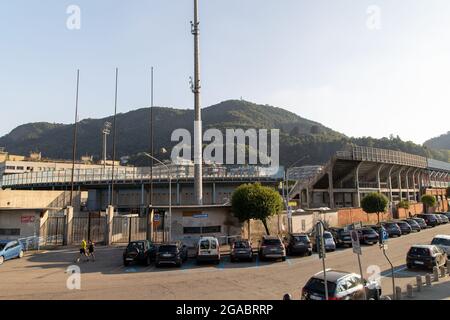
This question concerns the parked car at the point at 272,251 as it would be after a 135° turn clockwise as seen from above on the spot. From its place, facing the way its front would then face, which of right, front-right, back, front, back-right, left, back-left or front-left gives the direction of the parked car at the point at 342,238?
left

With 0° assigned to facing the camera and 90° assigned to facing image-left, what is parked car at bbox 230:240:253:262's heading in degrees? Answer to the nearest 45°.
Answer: approximately 180°

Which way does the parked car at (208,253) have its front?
away from the camera

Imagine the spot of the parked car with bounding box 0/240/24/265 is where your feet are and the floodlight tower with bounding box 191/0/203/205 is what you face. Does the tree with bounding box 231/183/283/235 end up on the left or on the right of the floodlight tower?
right

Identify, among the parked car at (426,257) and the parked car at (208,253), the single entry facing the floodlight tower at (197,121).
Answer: the parked car at (208,253)

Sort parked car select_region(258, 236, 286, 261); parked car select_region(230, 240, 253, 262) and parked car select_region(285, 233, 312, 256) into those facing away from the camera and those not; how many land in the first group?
3

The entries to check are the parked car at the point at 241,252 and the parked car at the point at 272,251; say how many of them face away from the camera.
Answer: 2

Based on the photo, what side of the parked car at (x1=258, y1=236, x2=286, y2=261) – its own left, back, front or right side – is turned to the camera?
back

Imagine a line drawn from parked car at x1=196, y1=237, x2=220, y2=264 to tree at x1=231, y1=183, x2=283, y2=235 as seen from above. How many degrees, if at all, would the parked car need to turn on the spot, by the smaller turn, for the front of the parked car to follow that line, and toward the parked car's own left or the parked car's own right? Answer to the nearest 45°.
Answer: approximately 45° to the parked car's own right
